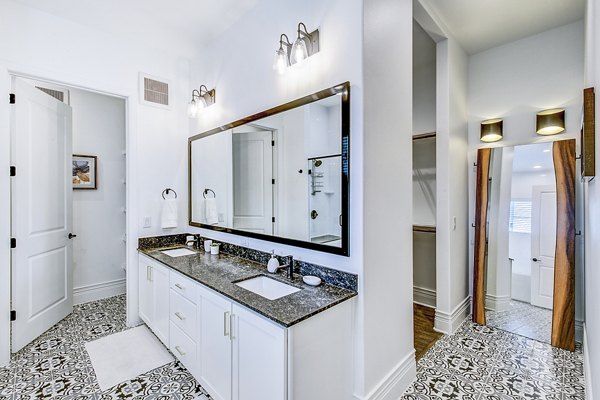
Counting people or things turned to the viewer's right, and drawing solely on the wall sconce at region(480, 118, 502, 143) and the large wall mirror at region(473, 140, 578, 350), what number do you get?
0

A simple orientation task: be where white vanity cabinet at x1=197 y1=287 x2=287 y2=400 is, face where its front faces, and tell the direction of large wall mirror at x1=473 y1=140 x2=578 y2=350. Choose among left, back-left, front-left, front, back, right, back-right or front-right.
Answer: back-left

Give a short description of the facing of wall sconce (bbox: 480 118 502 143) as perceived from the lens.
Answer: facing the viewer

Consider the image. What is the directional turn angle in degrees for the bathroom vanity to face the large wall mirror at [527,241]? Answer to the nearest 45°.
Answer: approximately 135° to its left

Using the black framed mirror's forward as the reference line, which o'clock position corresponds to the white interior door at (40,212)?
The white interior door is roughly at 2 o'clock from the black framed mirror.

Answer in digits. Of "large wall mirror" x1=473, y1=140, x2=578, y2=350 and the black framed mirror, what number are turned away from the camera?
0

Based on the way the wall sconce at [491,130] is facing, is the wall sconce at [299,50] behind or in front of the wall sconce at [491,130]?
in front

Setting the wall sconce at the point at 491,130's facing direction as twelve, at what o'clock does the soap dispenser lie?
The soap dispenser is roughly at 1 o'clock from the wall sconce.

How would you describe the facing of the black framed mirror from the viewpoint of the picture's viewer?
facing the viewer and to the left of the viewer
